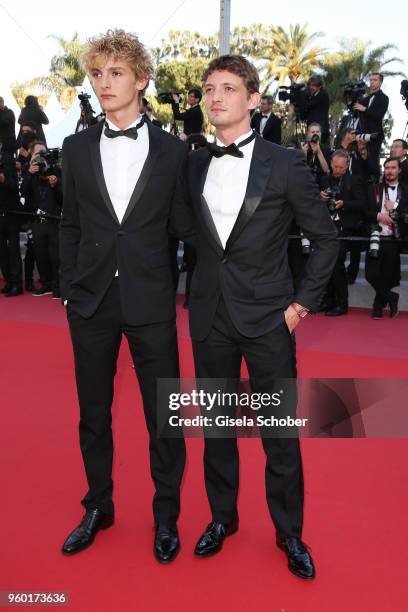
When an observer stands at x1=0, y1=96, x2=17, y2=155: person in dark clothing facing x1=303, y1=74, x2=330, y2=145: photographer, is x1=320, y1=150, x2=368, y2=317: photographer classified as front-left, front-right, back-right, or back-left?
front-right

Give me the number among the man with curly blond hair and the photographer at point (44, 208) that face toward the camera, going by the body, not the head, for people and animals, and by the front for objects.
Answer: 2

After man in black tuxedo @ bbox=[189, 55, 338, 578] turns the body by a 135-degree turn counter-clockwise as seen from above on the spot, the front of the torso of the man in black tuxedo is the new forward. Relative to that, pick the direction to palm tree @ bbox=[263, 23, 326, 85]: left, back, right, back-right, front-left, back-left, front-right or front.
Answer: left

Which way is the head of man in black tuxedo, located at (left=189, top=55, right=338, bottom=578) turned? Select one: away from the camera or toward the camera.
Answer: toward the camera

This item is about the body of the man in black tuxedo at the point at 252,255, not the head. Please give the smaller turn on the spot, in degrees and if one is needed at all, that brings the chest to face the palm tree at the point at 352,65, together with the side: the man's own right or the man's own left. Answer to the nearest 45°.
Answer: approximately 135° to the man's own right

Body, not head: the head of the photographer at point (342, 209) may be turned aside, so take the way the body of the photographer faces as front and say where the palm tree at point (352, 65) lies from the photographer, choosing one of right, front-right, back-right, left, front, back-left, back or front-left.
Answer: back-right

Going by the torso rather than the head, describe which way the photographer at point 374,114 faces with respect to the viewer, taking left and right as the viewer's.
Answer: facing the viewer and to the left of the viewer

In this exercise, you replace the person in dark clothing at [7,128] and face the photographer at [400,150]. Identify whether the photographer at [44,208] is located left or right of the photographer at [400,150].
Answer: right

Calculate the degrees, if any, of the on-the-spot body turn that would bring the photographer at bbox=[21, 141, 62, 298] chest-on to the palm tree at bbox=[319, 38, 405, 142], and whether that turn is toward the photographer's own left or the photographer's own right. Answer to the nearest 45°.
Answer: approximately 135° to the photographer's own left

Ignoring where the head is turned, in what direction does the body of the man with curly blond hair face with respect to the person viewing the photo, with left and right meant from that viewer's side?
facing the viewer

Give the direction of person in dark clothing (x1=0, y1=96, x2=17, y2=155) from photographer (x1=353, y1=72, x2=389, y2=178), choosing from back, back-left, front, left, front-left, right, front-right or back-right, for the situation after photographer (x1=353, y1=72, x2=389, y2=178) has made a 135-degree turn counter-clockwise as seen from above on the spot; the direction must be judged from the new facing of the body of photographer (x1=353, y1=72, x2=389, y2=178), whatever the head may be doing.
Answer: back

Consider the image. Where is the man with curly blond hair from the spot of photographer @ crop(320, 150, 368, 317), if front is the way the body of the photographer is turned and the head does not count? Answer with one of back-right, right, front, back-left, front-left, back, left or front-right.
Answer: front-left

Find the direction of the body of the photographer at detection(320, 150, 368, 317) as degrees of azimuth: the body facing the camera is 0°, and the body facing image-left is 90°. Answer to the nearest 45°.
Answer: approximately 45°

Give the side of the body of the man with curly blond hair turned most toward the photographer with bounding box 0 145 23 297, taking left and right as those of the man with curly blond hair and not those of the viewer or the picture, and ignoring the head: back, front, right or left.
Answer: back

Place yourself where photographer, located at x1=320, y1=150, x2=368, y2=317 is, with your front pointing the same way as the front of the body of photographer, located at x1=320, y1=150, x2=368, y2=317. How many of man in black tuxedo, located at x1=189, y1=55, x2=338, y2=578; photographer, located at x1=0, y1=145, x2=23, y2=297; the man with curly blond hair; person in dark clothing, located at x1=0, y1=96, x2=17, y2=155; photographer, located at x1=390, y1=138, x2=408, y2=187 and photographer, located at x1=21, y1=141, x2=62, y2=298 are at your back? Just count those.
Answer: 1
